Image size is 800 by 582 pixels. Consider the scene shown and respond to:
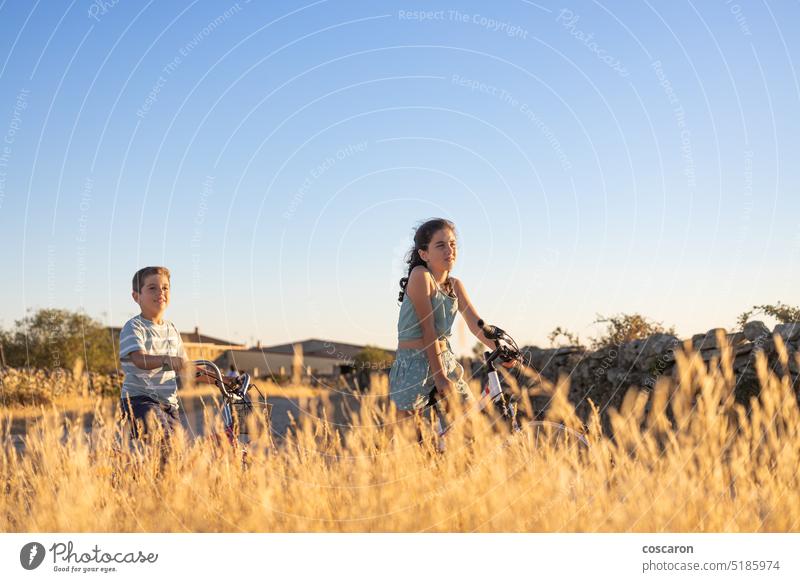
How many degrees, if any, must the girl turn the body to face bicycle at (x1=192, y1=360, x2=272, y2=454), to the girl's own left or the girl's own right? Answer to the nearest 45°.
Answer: approximately 135° to the girl's own right

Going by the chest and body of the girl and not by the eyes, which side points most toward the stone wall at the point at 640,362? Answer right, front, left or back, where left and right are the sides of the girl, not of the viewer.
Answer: left

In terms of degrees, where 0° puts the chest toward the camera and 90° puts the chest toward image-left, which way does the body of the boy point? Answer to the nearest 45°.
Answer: approximately 315°

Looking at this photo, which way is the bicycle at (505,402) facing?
to the viewer's right

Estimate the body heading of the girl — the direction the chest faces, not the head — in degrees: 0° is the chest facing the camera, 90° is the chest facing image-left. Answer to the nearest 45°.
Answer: approximately 315°

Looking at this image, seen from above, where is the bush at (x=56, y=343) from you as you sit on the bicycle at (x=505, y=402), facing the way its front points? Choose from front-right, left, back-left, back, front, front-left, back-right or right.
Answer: back-left

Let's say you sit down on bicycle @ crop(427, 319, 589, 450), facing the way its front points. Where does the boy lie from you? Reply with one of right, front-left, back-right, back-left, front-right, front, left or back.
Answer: back

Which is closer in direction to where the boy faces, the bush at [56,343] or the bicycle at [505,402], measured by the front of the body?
the bicycle

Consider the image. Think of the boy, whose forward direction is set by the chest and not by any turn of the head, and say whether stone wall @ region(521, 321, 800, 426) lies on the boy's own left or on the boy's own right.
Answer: on the boy's own left
